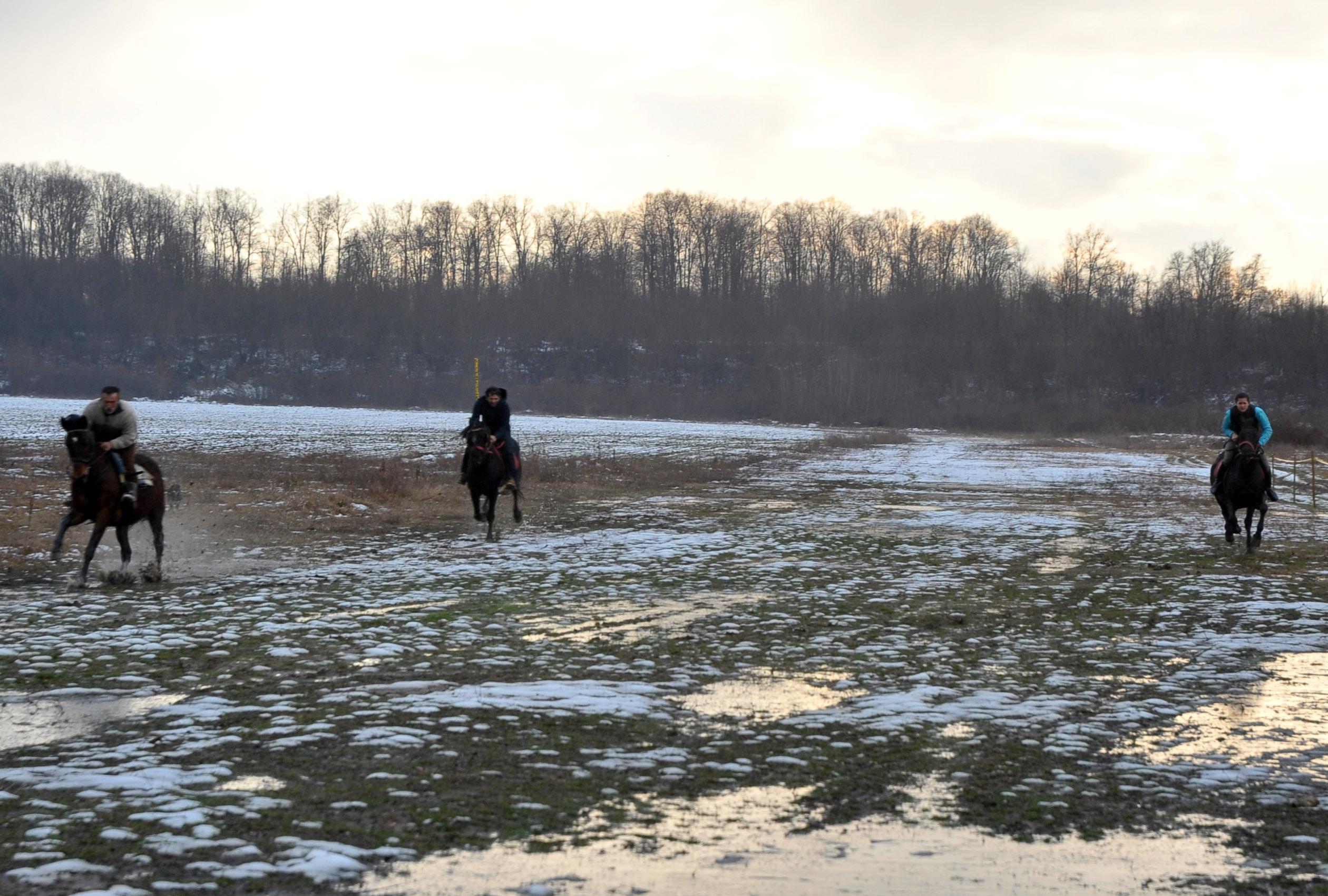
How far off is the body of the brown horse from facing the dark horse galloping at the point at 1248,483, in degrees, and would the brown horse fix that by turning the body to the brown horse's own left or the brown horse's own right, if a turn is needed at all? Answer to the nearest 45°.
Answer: approximately 135° to the brown horse's own left

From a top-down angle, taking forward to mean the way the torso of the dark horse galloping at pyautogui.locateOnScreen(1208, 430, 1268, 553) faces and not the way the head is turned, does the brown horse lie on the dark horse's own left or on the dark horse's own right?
on the dark horse's own right

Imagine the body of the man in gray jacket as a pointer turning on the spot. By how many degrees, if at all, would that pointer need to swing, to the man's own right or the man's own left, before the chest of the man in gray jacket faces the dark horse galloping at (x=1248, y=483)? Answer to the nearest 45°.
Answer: approximately 135° to the man's own left

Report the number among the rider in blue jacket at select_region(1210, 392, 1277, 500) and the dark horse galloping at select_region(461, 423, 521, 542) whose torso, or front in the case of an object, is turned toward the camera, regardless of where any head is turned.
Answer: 2

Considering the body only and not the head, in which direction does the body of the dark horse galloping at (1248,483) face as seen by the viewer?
toward the camera

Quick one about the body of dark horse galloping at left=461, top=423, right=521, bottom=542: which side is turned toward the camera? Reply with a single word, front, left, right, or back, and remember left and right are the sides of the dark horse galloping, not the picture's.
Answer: front

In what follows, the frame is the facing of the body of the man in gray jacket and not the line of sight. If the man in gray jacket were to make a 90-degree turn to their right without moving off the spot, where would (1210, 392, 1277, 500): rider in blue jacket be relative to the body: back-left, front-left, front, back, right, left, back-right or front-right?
back-right

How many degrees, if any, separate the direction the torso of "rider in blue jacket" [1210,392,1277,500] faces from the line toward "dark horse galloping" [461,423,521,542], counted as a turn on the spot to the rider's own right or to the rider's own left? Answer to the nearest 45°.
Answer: approximately 90° to the rider's own right
